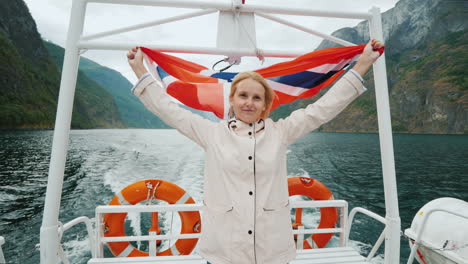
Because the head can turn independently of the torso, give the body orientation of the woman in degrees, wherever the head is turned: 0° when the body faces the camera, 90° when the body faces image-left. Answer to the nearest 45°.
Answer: approximately 0°

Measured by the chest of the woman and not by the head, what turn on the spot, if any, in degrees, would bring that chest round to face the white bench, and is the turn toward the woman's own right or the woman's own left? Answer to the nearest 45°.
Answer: approximately 180°

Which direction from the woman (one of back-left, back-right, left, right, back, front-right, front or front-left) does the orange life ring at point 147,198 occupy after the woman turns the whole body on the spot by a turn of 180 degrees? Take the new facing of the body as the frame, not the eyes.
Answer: front-left

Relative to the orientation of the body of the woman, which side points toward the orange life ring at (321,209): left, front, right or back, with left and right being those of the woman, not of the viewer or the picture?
back
